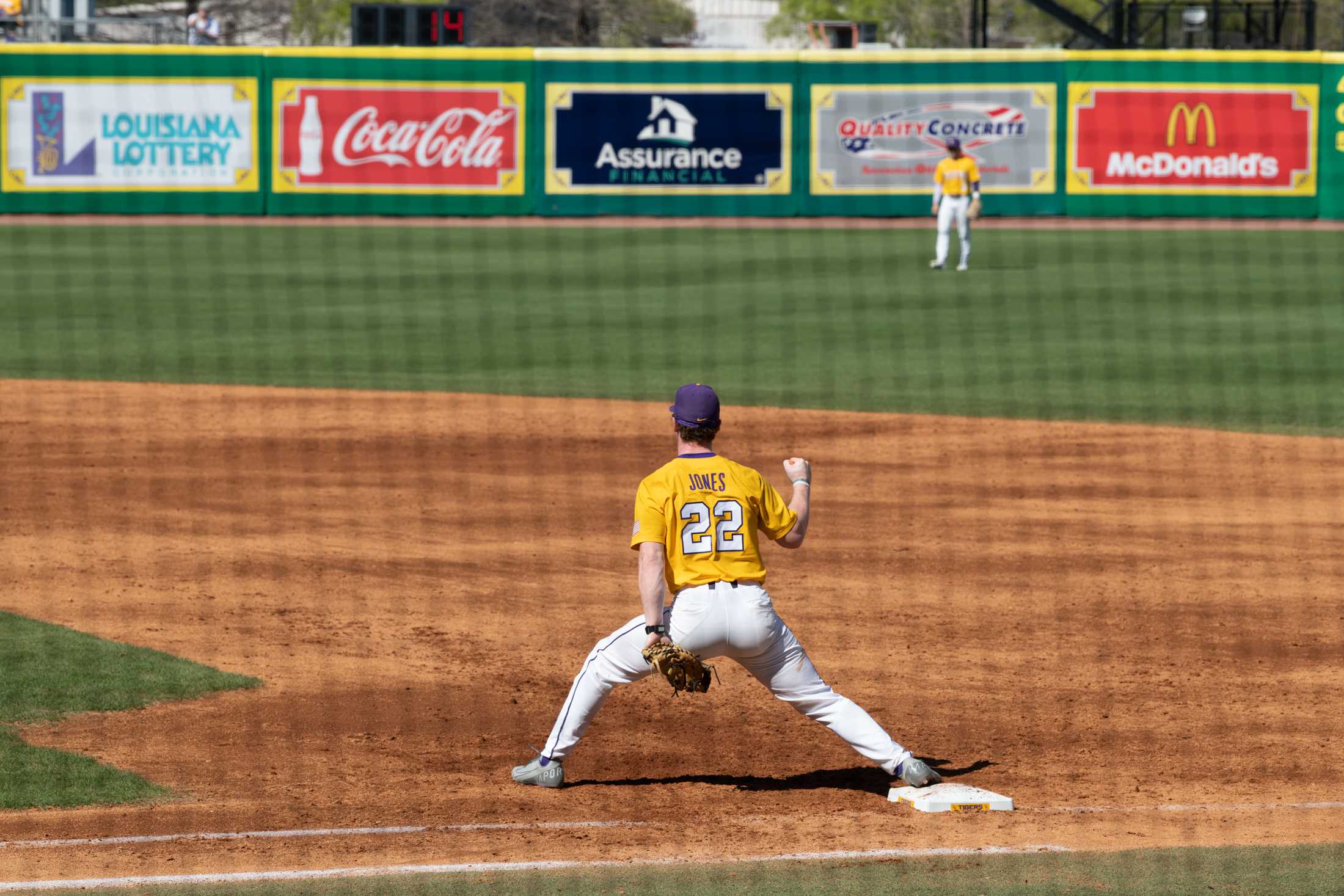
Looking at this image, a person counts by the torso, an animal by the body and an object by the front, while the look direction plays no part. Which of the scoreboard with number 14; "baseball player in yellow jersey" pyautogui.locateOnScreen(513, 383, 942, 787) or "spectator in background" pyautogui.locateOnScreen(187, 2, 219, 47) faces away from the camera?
the baseball player in yellow jersey

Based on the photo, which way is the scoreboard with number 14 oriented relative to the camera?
toward the camera

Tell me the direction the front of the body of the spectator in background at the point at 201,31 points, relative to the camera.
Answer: toward the camera

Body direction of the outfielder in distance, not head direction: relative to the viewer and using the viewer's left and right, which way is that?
facing the viewer

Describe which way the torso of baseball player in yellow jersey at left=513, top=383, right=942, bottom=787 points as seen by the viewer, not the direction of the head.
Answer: away from the camera

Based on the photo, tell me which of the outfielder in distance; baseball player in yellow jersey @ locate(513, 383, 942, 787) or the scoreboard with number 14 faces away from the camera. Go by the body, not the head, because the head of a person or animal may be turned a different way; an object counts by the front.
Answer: the baseball player in yellow jersey

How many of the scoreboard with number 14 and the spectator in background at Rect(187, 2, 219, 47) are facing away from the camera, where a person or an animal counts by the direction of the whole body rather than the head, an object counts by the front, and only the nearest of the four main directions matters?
0

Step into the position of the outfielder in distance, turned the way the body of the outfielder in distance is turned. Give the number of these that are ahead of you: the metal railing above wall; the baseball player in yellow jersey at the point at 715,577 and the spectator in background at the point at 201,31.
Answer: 1

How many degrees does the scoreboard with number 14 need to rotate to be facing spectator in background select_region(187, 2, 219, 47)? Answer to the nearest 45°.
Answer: approximately 135° to its right

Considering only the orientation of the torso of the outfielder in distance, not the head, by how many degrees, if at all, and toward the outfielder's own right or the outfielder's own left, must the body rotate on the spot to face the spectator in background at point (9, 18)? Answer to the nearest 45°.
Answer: approximately 135° to the outfielder's own right

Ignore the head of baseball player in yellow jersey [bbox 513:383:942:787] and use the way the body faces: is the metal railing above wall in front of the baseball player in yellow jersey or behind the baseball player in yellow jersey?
in front

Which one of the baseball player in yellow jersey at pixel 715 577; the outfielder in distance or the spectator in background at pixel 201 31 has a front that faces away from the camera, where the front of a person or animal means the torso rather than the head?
the baseball player in yellow jersey

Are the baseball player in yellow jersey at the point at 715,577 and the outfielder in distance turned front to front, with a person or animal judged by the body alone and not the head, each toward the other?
yes

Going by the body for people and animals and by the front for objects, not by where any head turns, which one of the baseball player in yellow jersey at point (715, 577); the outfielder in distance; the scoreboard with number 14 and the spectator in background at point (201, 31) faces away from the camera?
the baseball player in yellow jersey

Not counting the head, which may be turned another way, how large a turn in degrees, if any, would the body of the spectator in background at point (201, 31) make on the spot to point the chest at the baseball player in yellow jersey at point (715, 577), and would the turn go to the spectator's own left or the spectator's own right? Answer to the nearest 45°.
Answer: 0° — they already face them

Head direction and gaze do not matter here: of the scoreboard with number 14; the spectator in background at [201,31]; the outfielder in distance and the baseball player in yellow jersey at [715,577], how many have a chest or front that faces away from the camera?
1

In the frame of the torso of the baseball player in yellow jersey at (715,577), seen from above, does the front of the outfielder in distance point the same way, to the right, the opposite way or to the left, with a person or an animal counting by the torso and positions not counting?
the opposite way

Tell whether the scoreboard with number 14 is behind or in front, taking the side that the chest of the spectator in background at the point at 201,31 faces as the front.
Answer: in front
